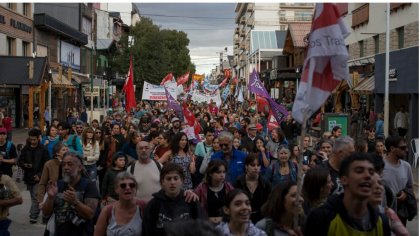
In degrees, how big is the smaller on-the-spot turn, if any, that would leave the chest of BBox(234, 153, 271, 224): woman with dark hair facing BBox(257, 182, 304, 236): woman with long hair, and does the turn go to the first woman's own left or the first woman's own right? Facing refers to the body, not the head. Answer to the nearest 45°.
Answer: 0° — they already face them

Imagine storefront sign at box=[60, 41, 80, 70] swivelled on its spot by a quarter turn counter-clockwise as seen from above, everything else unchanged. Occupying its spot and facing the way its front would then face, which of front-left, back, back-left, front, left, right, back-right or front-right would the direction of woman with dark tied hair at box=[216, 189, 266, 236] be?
back-right

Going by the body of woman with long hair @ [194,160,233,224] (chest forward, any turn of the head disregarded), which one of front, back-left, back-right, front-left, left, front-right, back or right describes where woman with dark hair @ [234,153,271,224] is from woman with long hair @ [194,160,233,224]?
left

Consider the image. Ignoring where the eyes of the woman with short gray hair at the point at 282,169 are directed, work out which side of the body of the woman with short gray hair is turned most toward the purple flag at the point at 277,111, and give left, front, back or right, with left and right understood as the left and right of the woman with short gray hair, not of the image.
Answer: back

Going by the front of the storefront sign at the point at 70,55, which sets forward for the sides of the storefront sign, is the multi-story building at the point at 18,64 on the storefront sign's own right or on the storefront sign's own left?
on the storefront sign's own right

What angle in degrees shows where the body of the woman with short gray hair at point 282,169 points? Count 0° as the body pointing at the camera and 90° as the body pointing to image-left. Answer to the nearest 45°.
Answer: approximately 0°

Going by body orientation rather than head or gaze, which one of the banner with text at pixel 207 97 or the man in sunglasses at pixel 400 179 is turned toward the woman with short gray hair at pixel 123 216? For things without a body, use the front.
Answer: the banner with text

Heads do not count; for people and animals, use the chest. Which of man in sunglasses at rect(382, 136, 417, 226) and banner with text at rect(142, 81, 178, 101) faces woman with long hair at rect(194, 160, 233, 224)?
the banner with text

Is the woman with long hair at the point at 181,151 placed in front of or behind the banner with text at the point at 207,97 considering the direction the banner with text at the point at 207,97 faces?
in front

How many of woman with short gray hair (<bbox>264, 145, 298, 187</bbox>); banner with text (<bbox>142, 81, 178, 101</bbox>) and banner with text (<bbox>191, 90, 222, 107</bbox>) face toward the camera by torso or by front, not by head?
3

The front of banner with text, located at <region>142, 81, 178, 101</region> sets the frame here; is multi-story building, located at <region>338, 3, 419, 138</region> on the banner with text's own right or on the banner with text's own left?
on the banner with text's own left

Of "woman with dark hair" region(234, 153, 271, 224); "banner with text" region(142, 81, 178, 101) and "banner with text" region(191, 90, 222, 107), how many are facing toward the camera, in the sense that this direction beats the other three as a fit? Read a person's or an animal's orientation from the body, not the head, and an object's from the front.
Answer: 3

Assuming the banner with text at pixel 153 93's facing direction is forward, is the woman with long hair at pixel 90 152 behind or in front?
in front
